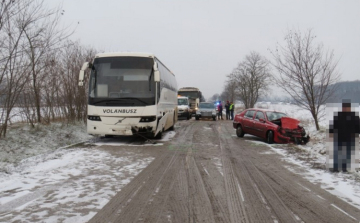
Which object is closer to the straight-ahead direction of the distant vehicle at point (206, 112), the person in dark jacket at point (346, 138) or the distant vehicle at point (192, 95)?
the person in dark jacket

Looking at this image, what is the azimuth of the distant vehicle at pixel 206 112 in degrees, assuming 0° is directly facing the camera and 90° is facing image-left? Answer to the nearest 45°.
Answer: approximately 0°

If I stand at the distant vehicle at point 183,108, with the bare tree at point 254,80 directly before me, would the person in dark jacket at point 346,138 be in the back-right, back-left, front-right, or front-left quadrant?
back-right

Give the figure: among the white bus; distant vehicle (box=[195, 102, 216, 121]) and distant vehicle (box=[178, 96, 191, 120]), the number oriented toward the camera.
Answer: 3

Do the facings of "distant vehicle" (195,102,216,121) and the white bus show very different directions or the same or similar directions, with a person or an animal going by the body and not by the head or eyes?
same or similar directions

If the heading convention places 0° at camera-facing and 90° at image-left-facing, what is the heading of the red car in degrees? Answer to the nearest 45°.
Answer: approximately 315°

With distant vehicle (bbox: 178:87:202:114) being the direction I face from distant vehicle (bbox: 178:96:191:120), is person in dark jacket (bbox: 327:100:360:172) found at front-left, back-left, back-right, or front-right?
back-right

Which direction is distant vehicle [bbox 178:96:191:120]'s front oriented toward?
toward the camera

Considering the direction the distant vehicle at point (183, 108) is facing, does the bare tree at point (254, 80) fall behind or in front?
behind

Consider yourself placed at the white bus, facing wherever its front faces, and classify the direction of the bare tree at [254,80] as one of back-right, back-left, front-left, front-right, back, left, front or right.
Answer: back-left

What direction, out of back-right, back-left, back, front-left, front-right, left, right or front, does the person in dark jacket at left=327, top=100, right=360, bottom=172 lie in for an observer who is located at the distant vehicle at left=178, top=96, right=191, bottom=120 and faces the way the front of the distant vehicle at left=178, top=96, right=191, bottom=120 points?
front

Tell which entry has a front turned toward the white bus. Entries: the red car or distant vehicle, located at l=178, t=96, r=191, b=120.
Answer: the distant vehicle

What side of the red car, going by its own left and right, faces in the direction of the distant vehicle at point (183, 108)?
back

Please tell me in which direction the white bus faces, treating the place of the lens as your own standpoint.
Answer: facing the viewer

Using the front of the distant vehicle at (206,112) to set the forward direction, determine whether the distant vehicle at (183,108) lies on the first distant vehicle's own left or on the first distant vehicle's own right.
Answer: on the first distant vehicle's own right
